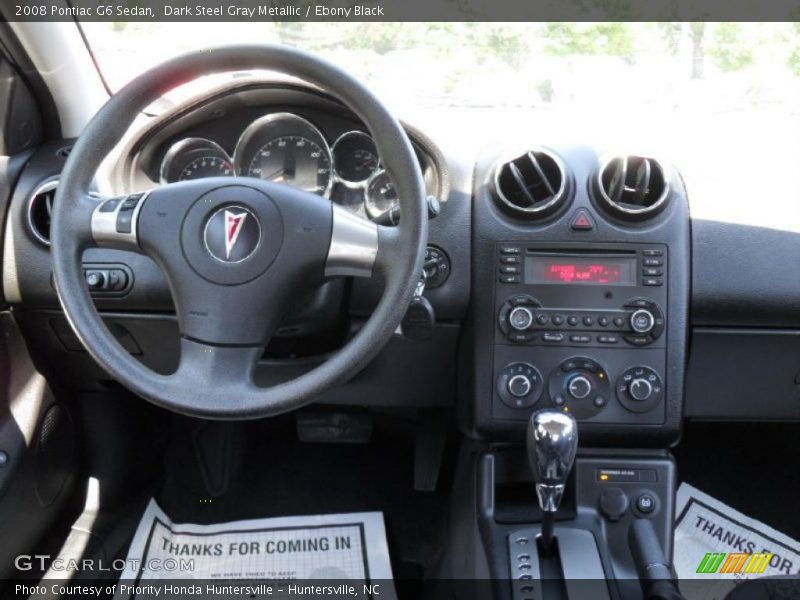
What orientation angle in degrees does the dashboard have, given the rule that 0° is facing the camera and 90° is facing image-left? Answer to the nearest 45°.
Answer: approximately 0°

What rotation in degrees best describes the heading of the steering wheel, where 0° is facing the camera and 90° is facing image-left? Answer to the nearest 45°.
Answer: approximately 0°

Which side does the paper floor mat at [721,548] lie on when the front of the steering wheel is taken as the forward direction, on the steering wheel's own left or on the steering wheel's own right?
on the steering wheel's own left
